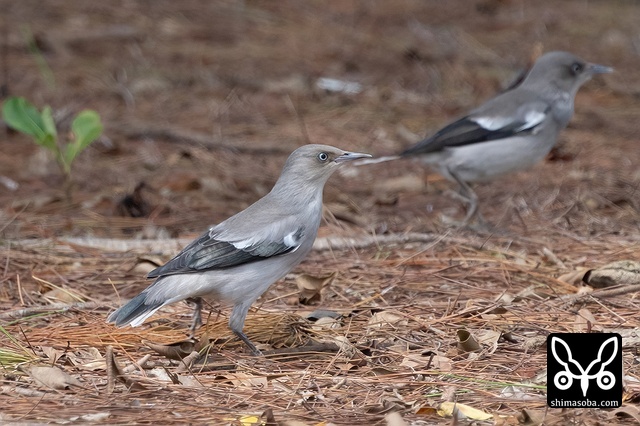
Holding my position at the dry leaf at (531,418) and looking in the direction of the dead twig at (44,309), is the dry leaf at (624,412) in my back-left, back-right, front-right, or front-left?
back-right

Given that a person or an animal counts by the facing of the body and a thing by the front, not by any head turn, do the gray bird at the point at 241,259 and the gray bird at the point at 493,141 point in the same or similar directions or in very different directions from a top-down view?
same or similar directions

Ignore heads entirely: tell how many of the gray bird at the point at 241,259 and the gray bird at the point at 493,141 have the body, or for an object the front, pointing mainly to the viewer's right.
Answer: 2

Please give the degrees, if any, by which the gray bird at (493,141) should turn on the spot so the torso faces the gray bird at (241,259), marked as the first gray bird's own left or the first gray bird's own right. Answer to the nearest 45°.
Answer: approximately 90° to the first gray bird's own right

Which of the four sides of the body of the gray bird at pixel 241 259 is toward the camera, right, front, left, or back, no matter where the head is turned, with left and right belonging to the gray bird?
right

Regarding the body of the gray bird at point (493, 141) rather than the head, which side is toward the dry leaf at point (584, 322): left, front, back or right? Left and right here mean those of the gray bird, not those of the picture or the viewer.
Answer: right

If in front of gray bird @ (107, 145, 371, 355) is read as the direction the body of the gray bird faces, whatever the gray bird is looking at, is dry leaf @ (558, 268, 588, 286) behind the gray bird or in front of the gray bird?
in front

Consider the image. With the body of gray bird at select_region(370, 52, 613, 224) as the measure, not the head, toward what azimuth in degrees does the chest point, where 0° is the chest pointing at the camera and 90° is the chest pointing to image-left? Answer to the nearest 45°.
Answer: approximately 270°

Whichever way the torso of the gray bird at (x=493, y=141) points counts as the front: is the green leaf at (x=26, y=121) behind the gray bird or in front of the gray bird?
behind

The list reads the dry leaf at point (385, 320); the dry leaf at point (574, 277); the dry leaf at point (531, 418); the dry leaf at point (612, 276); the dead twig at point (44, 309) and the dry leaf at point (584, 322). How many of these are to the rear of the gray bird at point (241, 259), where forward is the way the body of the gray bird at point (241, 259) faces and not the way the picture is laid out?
1

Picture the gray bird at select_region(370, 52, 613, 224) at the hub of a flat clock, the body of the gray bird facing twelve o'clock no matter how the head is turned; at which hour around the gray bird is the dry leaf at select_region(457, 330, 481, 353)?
The dry leaf is roughly at 3 o'clock from the gray bird.

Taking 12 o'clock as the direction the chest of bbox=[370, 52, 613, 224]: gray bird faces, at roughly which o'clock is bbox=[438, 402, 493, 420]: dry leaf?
The dry leaf is roughly at 3 o'clock from the gray bird.

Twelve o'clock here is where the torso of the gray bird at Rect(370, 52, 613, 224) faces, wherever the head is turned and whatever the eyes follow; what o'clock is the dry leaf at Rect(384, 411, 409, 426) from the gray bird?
The dry leaf is roughly at 3 o'clock from the gray bird.

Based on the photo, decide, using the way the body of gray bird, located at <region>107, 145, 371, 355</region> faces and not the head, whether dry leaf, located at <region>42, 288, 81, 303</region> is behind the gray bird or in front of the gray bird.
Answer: behind

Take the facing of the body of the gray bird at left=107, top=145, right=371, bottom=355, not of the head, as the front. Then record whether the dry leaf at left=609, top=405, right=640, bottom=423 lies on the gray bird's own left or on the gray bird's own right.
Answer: on the gray bird's own right
